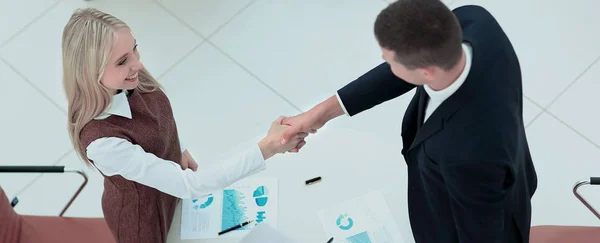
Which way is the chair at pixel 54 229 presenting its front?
to the viewer's right

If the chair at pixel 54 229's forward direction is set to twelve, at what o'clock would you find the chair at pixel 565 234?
the chair at pixel 565 234 is roughly at 1 o'clock from the chair at pixel 54 229.

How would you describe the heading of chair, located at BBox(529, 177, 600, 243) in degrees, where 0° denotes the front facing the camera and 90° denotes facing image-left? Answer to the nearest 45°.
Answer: approximately 90°

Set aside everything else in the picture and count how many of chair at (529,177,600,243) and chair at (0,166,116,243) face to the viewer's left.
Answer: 1

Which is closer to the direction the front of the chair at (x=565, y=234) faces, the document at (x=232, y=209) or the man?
the document
